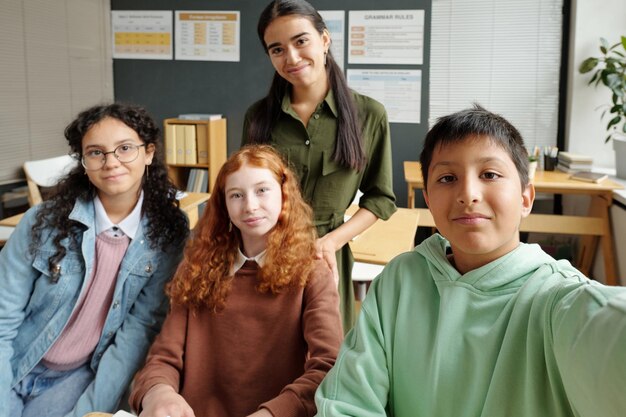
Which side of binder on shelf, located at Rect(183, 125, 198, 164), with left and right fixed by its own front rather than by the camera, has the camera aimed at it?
front

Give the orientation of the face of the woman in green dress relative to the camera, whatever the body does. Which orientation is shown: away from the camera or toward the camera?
toward the camera

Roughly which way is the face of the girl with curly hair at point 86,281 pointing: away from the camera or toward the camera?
toward the camera

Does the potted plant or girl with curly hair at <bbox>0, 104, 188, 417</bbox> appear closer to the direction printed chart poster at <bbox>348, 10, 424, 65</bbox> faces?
the girl with curly hair

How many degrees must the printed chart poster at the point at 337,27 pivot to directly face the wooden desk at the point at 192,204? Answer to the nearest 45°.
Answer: approximately 45° to its right

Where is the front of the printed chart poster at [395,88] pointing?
toward the camera

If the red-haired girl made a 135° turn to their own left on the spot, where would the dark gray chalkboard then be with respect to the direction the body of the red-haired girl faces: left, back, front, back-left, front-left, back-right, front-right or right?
front-left

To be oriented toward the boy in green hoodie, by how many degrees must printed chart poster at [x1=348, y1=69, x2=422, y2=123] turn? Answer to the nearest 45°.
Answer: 0° — it already faces them

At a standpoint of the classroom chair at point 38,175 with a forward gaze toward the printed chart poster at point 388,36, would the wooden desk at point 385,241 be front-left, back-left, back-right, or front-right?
front-right

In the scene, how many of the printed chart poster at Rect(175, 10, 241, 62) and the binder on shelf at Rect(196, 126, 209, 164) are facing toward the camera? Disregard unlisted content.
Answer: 2

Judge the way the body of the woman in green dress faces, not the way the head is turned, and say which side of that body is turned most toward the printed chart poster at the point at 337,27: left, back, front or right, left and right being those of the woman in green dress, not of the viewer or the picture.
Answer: back

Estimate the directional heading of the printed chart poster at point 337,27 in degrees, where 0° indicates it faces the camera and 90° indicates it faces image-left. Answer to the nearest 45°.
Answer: approximately 0°

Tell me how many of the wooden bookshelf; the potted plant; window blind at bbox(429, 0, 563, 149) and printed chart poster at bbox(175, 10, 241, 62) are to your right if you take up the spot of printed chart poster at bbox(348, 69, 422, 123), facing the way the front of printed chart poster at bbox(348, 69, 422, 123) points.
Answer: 2

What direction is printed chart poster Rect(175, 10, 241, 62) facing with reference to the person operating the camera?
facing the viewer
